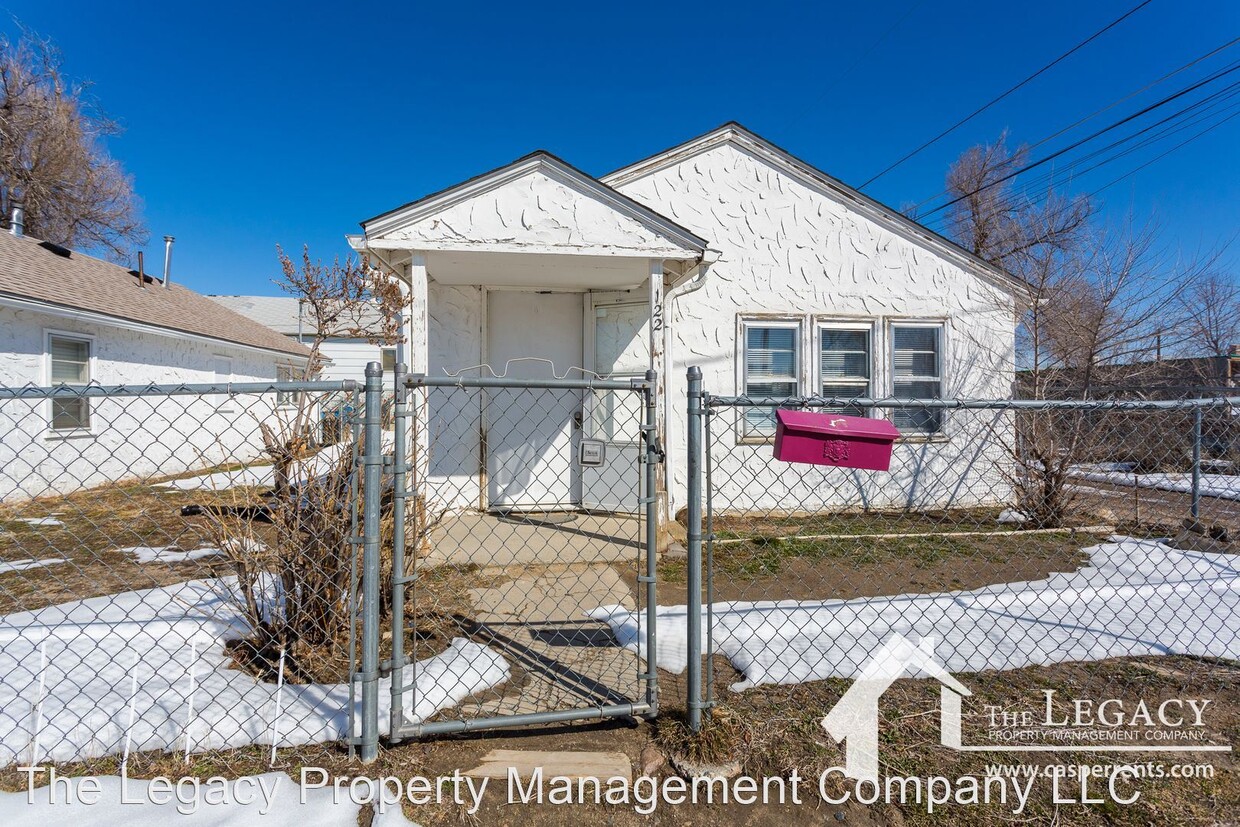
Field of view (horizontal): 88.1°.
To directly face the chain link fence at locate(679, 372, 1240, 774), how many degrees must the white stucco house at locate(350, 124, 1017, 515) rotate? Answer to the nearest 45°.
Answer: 0° — it already faces it

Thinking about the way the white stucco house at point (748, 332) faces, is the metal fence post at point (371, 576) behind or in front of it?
in front

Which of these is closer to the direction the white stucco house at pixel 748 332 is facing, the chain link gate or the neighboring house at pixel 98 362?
the chain link gate

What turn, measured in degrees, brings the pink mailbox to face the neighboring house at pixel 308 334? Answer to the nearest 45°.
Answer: approximately 135° to its right

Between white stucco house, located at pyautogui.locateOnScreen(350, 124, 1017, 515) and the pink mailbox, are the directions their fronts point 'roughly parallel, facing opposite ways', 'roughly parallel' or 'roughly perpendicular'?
roughly parallel

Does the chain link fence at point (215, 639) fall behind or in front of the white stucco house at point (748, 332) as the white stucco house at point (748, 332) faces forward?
in front

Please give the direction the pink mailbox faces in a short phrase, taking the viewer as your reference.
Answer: facing the viewer

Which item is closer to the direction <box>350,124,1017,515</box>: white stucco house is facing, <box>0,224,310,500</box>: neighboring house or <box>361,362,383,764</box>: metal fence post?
the metal fence post

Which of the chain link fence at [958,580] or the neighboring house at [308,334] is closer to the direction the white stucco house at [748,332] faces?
the chain link fence

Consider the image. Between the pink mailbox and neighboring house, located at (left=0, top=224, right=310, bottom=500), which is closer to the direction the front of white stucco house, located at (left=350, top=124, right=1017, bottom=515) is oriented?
the pink mailbox

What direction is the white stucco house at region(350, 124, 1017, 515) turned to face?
toward the camera

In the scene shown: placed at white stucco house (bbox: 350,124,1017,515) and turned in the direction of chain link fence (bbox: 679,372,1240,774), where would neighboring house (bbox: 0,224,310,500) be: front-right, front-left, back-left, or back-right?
back-right
